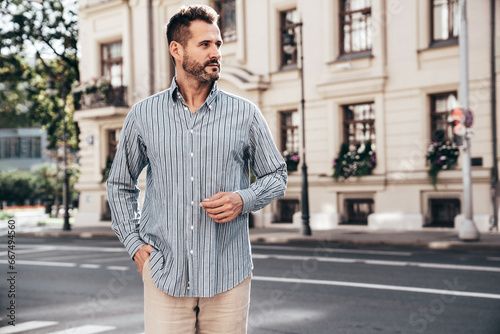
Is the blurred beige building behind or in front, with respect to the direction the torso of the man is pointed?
behind

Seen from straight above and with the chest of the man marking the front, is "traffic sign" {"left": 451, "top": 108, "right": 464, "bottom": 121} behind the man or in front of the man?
behind

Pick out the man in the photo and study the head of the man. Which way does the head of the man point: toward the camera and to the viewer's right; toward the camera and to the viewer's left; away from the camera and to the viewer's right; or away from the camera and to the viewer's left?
toward the camera and to the viewer's right

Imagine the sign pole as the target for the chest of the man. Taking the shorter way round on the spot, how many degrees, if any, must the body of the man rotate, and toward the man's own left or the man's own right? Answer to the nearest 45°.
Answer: approximately 135° to the man's own left

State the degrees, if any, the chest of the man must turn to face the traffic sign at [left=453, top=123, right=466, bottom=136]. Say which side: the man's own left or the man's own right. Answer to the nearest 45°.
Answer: approximately 135° to the man's own left

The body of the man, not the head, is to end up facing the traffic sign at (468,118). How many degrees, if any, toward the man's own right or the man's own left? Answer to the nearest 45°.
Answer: approximately 135° to the man's own left

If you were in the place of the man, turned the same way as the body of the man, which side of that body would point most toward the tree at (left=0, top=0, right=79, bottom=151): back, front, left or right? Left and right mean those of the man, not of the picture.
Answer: back

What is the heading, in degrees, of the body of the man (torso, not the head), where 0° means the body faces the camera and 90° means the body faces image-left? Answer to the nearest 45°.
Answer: approximately 0°
